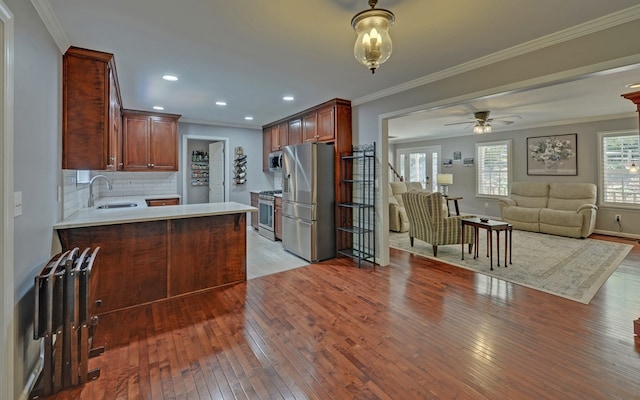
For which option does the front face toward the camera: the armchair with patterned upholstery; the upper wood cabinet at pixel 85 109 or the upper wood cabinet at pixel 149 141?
the upper wood cabinet at pixel 149 141

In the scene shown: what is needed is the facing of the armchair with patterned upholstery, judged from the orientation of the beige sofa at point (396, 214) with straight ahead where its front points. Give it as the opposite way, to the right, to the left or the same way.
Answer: to the left

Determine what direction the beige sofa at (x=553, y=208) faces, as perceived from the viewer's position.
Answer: facing the viewer and to the left of the viewer

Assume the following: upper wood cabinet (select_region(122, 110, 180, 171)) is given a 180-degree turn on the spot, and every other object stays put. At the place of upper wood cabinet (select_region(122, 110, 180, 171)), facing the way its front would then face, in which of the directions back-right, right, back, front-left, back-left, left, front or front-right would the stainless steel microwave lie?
right

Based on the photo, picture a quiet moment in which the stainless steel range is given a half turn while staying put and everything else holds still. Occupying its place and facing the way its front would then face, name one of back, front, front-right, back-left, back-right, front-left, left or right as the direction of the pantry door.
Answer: left

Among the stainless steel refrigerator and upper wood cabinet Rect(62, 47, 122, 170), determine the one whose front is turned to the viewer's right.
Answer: the upper wood cabinet

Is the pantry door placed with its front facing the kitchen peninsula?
yes

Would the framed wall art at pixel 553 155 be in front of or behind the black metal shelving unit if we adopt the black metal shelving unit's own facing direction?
behind

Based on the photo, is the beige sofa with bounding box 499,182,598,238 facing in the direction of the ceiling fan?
yes

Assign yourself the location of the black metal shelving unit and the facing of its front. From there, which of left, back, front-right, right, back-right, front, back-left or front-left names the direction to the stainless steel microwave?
right

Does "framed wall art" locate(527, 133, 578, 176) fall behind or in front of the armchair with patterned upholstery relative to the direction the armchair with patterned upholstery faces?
in front

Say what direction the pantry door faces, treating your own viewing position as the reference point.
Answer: facing the viewer

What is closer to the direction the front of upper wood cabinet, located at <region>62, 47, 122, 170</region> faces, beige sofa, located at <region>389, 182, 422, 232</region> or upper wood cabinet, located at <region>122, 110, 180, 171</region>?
the beige sofa

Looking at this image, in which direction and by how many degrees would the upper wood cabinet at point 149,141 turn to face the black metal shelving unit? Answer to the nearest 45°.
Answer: approximately 45° to its left

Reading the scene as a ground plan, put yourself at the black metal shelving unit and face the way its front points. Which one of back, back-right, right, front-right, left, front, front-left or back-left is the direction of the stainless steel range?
right

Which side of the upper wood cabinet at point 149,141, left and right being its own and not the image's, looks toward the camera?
front
